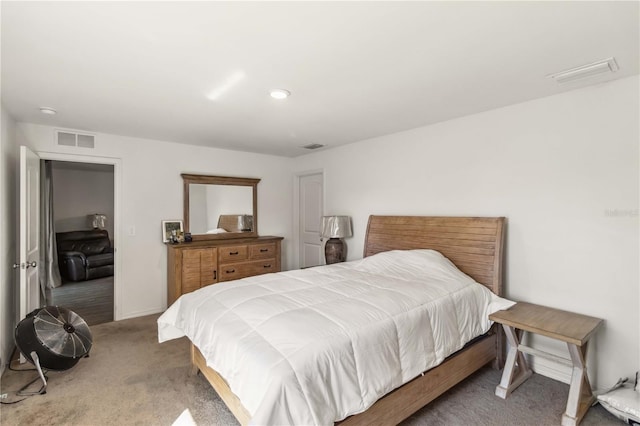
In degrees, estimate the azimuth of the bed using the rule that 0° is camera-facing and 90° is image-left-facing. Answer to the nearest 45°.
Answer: approximately 45°

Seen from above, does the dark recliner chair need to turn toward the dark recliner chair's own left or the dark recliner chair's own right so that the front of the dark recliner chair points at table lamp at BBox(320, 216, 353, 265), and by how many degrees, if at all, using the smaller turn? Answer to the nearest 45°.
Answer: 0° — it already faces it

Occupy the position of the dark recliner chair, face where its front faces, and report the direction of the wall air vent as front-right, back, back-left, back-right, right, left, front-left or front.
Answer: front-right

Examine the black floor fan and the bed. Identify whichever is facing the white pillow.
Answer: the black floor fan

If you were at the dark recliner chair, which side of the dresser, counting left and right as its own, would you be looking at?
back

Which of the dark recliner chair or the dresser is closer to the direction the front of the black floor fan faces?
the dresser

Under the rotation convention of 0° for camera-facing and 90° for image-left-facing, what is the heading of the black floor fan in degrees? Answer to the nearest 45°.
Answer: approximately 315°

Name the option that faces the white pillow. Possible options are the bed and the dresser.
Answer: the dresser

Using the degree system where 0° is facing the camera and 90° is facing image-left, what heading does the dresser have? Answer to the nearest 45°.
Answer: approximately 315°

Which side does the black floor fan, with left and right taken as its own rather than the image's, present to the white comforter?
front
